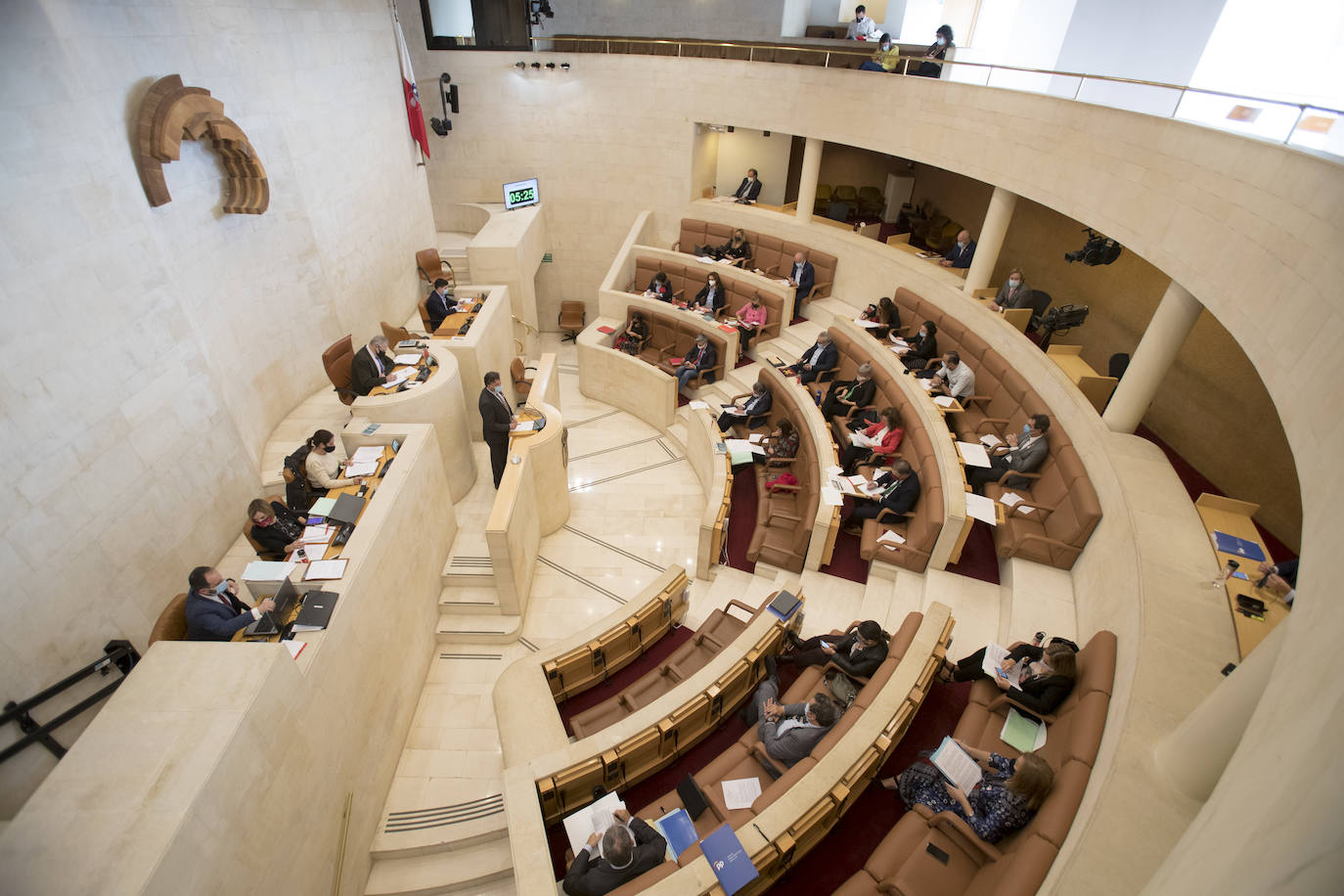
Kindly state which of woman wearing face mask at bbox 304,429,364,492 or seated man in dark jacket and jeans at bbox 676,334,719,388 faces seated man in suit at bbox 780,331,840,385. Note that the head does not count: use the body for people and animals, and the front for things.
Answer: the woman wearing face mask

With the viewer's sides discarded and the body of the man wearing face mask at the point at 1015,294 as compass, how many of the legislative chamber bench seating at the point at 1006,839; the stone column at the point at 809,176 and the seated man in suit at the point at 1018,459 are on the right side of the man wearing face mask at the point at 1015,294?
1

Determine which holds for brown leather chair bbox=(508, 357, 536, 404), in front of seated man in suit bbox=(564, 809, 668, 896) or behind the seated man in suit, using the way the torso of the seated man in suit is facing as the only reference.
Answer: in front

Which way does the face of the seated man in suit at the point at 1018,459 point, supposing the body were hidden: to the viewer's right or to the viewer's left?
to the viewer's left

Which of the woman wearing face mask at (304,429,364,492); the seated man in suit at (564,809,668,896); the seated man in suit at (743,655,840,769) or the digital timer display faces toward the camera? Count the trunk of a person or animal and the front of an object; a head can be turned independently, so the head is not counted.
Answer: the digital timer display

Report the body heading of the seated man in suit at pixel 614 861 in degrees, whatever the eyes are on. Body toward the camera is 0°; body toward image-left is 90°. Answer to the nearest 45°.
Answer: approximately 135°

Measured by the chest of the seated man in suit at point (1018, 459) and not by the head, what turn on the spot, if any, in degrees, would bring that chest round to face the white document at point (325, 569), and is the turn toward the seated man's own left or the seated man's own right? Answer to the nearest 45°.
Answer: approximately 45° to the seated man's own left

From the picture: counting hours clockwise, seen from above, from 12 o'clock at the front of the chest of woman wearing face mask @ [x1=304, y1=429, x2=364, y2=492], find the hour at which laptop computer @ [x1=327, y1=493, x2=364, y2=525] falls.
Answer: The laptop computer is roughly at 3 o'clock from the woman wearing face mask.

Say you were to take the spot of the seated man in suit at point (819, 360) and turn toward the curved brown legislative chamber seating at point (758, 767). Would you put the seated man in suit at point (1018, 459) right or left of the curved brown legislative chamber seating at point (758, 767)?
left

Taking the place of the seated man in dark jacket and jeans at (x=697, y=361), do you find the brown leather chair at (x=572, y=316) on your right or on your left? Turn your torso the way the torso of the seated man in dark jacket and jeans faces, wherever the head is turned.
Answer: on your right

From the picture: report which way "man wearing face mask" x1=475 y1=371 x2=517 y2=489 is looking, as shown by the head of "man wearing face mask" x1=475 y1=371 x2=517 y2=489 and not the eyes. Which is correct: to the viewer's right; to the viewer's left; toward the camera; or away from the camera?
to the viewer's right

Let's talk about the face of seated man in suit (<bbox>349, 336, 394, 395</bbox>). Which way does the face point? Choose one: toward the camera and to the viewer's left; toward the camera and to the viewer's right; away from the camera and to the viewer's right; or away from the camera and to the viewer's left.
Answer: toward the camera and to the viewer's right

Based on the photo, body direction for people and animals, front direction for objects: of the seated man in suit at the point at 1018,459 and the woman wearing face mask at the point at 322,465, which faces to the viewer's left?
the seated man in suit

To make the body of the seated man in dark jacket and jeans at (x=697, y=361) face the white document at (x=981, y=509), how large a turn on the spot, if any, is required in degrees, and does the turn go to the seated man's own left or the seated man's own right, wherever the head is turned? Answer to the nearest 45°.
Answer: approximately 90° to the seated man's own left

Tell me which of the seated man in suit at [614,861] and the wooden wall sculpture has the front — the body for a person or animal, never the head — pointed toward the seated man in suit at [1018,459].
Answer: the wooden wall sculpture

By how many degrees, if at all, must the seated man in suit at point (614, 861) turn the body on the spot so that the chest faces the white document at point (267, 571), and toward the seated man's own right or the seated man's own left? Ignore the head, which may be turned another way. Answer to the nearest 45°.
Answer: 0° — they already face it

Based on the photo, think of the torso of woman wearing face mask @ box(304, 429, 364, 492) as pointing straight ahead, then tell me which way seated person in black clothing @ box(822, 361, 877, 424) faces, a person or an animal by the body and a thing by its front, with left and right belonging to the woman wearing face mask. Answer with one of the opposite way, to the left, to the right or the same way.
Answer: the opposite way

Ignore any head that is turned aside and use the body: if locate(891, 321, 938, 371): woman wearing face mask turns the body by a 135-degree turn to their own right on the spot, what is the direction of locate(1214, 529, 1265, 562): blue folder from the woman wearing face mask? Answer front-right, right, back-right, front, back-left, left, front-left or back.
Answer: back-right

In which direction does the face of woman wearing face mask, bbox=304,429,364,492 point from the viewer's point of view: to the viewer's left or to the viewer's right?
to the viewer's right
